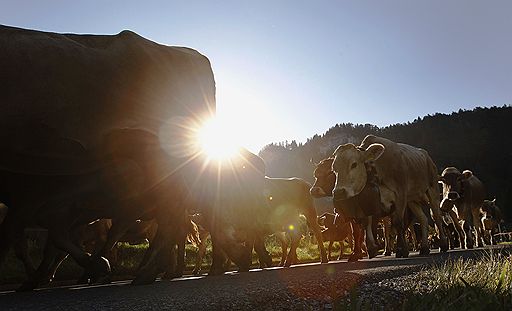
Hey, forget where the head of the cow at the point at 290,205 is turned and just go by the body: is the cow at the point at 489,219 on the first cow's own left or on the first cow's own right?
on the first cow's own right

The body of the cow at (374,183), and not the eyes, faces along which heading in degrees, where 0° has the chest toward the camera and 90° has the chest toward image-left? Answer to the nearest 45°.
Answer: approximately 45°

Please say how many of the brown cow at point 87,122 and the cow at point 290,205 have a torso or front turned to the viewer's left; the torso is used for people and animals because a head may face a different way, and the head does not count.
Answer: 2

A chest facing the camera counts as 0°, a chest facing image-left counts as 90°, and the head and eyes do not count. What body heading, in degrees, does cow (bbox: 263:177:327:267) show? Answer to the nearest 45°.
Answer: approximately 90°

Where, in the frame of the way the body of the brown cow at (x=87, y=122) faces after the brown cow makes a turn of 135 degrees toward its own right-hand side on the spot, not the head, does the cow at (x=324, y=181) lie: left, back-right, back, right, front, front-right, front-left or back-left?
front

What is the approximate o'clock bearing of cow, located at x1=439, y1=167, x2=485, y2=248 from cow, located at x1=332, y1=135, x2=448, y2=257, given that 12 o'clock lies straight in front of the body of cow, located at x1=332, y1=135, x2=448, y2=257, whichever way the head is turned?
cow, located at x1=439, y1=167, x2=485, y2=248 is roughly at 5 o'clock from cow, located at x1=332, y1=135, x2=448, y2=257.

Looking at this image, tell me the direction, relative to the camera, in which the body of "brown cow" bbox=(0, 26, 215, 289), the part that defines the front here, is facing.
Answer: to the viewer's left

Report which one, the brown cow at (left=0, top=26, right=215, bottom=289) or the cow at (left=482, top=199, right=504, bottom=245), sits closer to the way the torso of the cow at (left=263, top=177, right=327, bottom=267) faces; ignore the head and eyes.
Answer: the brown cow

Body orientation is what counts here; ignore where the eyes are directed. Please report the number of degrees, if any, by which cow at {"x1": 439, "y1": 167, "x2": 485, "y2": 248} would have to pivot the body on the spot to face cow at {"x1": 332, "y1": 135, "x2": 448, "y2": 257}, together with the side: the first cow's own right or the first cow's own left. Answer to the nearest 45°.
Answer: approximately 45° to the first cow's own left

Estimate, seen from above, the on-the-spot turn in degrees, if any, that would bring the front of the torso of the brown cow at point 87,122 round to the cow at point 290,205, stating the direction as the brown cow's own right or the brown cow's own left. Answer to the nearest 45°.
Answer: approximately 135° to the brown cow's own right

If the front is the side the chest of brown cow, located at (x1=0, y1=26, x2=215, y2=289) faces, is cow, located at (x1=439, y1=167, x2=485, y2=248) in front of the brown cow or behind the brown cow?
behind
